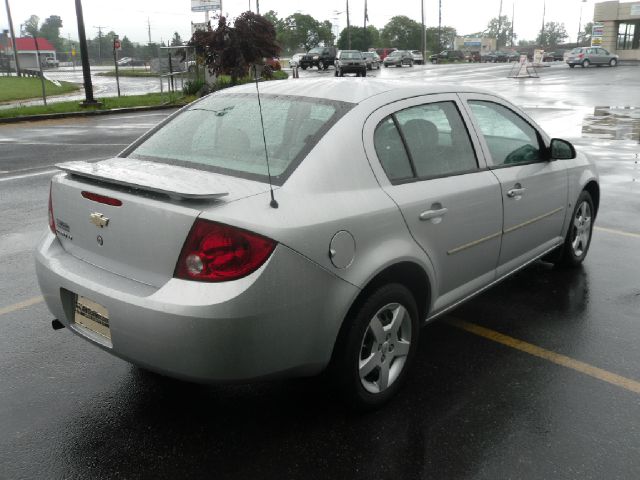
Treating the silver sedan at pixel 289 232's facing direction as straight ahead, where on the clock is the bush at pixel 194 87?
The bush is roughly at 10 o'clock from the silver sedan.

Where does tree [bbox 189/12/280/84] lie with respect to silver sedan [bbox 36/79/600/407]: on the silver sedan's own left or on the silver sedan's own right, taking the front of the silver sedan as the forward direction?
on the silver sedan's own left

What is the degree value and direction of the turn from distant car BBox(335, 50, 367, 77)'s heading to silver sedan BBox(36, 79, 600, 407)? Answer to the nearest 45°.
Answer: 0° — it already faces it

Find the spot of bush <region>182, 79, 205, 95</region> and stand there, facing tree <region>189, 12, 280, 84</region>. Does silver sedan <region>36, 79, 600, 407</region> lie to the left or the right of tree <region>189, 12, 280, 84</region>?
right

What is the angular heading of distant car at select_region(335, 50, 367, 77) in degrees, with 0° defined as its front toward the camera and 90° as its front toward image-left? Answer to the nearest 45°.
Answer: approximately 0°

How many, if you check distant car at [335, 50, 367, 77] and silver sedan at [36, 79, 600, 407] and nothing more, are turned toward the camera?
1

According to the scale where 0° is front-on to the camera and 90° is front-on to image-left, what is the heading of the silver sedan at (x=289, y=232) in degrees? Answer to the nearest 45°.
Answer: approximately 225°
